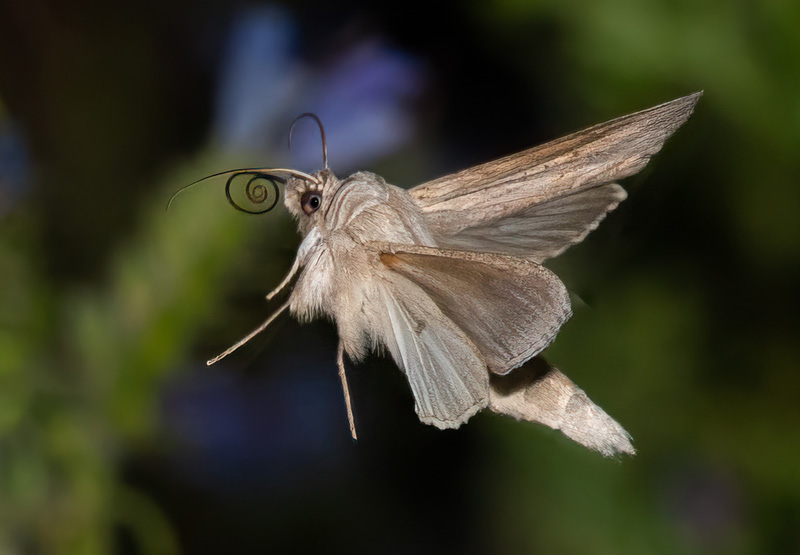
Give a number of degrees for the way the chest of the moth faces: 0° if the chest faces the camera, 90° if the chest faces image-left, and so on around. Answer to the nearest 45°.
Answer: approximately 90°

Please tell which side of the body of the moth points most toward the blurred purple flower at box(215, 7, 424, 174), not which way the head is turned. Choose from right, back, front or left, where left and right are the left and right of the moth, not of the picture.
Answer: right

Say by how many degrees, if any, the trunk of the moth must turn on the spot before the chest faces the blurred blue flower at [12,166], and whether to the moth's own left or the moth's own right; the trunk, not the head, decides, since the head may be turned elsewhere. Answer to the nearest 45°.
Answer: approximately 45° to the moth's own right
